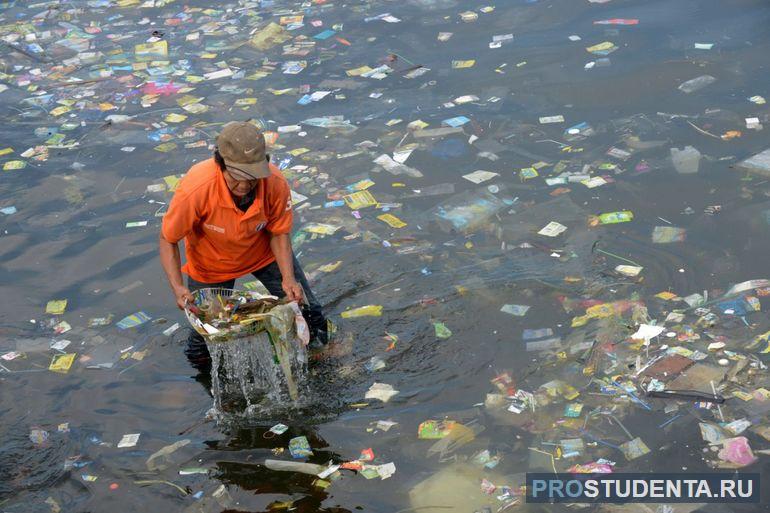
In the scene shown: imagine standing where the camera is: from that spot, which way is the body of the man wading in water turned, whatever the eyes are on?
toward the camera
